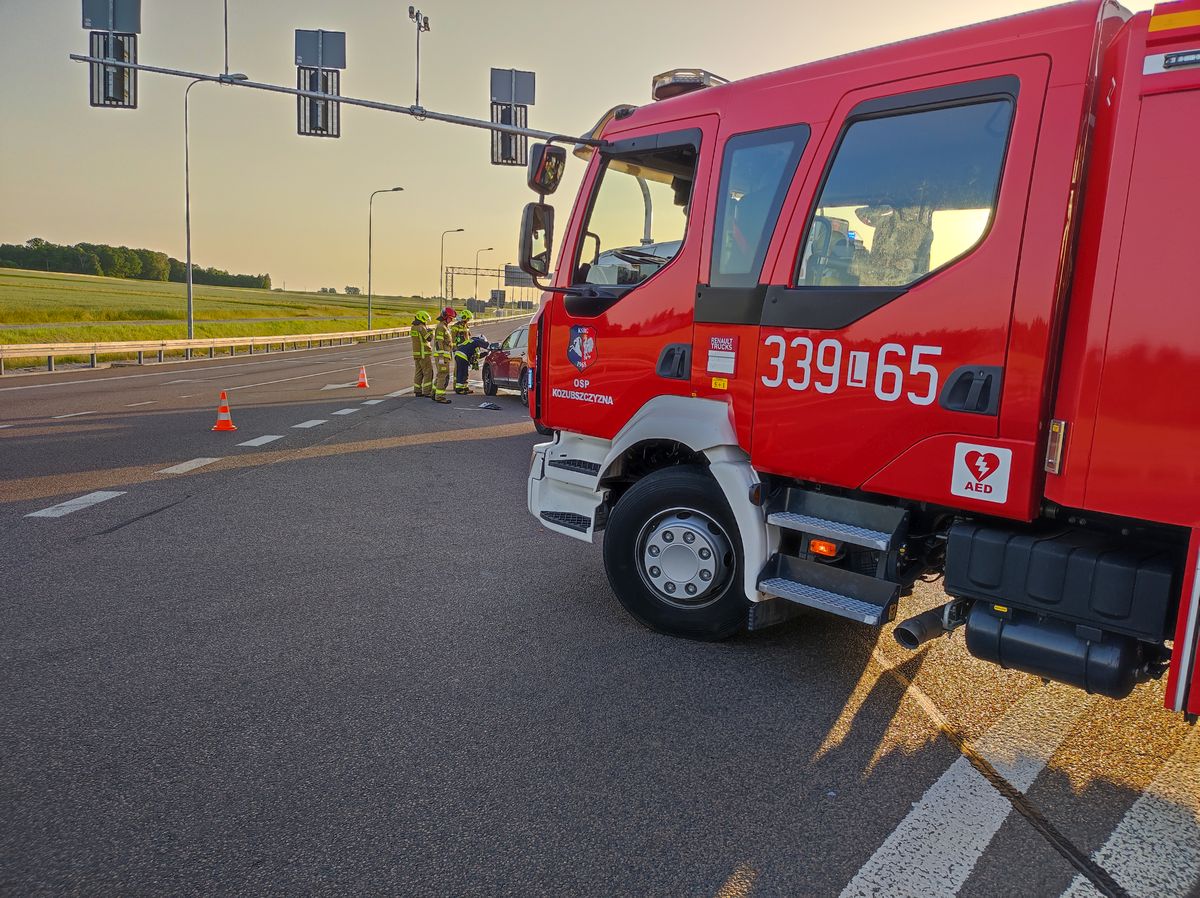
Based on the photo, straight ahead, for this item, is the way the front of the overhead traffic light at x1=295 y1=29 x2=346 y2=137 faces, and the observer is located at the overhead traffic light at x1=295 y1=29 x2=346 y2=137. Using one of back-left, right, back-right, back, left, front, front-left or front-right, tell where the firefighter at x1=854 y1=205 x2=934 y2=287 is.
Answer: back

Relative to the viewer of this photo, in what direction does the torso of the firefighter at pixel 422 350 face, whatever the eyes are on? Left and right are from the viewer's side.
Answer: facing to the right of the viewer

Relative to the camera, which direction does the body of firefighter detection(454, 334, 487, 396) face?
to the viewer's right

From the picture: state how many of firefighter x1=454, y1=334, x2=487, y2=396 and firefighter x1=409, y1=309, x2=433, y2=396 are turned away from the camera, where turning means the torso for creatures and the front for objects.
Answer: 0

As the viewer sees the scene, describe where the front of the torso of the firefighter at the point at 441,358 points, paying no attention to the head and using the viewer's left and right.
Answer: facing to the right of the viewer

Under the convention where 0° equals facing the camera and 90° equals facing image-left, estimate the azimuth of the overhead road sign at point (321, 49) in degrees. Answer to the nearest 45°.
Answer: approximately 180°

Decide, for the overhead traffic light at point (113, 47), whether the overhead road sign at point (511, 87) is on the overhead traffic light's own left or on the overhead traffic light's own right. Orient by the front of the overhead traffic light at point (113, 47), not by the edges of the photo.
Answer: on the overhead traffic light's own right

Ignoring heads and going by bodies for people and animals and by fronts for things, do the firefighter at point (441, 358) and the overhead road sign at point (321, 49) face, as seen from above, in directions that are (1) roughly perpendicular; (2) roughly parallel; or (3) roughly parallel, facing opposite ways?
roughly perpendicular

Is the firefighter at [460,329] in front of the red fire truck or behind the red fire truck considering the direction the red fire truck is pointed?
in front

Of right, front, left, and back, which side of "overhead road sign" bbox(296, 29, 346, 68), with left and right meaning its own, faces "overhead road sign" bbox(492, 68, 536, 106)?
right

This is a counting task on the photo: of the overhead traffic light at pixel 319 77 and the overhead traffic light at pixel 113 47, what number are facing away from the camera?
2

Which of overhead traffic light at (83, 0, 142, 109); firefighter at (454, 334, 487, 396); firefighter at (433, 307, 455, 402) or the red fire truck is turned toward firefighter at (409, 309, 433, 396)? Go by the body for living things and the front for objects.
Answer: the red fire truck

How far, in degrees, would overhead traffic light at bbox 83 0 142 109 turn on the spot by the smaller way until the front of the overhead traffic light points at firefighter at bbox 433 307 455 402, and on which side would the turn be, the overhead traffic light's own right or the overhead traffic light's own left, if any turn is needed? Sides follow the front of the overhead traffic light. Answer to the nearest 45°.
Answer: approximately 90° to the overhead traffic light's own right

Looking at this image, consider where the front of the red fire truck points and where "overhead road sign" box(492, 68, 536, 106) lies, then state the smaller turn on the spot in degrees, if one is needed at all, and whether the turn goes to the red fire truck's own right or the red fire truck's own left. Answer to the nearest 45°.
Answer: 0° — it already faces it
